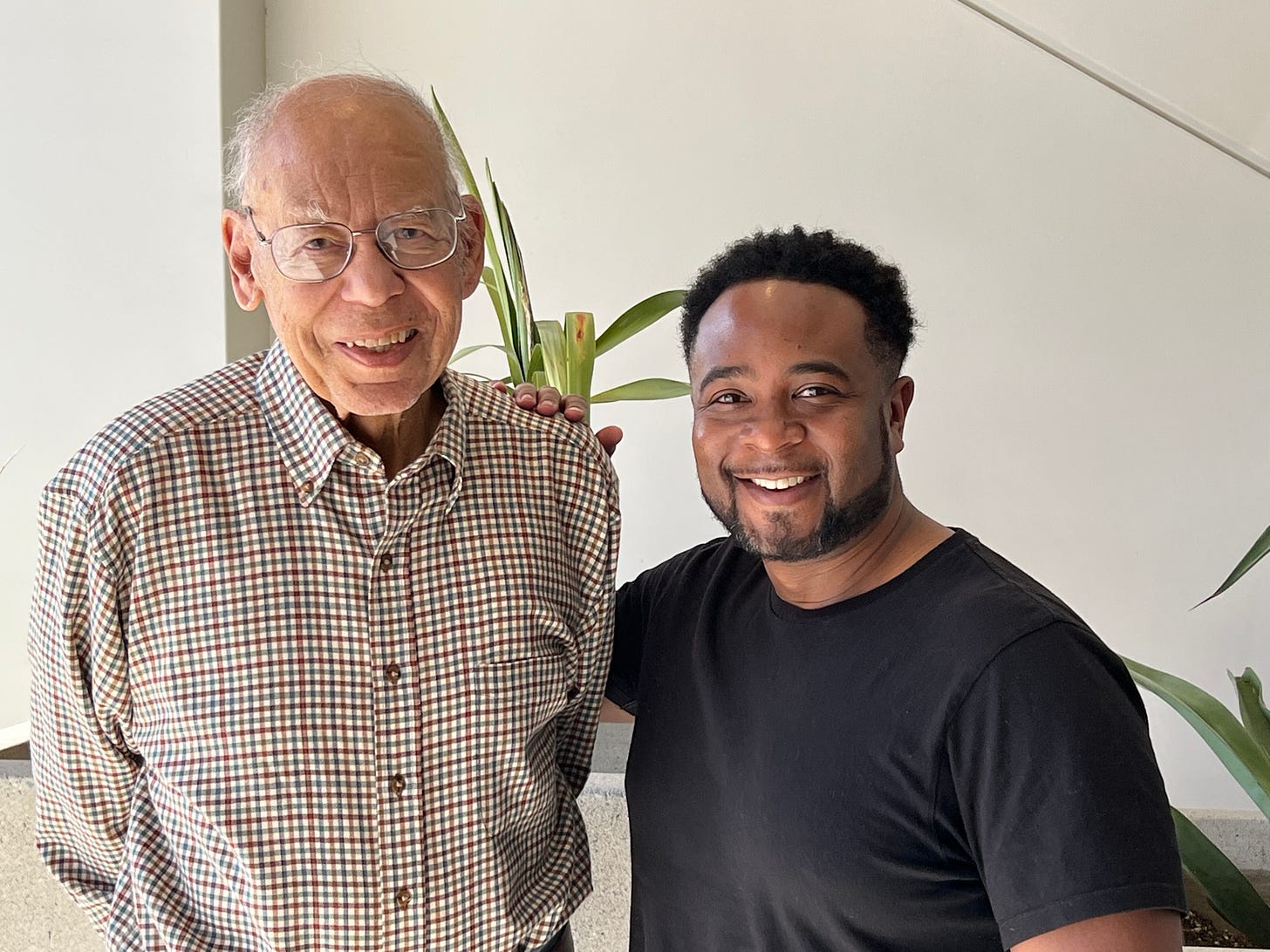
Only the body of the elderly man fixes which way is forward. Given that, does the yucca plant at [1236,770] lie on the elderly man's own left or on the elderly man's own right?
on the elderly man's own left

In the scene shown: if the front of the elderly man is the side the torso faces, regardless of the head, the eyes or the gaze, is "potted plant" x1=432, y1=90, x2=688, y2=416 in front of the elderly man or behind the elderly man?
behind

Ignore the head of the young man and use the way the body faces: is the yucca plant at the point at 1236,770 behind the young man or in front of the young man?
behind

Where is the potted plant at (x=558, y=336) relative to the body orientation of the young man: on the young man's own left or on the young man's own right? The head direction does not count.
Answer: on the young man's own right

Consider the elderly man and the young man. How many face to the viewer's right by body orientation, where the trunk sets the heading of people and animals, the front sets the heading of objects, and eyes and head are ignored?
0

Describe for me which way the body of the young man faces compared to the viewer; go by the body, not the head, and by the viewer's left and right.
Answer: facing the viewer and to the left of the viewer

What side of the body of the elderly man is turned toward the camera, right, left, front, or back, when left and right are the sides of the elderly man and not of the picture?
front
